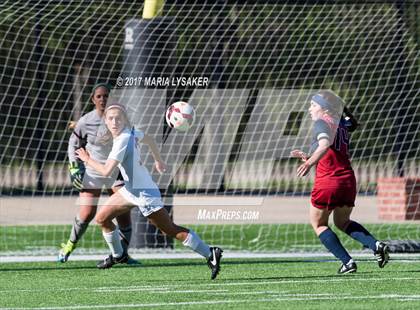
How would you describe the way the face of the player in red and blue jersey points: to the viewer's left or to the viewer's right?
to the viewer's left

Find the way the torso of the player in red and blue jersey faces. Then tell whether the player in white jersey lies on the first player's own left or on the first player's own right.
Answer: on the first player's own left

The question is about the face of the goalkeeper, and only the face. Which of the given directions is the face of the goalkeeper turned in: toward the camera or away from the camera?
toward the camera

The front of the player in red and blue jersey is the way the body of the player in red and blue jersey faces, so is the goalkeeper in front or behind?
in front

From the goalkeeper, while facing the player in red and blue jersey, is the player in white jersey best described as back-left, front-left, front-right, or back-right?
front-right

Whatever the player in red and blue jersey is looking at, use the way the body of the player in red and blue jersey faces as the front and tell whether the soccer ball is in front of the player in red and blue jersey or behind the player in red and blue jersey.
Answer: in front

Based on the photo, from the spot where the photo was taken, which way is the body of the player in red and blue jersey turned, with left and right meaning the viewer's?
facing away from the viewer and to the left of the viewer
